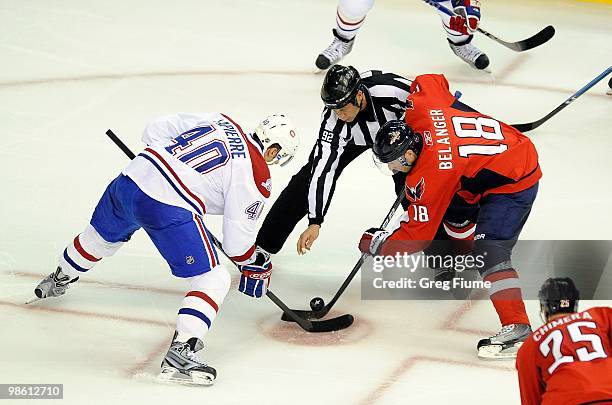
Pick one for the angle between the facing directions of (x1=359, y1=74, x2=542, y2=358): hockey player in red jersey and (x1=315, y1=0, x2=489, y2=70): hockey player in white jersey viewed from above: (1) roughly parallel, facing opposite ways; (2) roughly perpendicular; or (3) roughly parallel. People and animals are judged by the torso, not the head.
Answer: roughly perpendicular

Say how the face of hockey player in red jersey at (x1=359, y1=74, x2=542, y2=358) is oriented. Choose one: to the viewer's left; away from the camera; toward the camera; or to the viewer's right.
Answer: to the viewer's left

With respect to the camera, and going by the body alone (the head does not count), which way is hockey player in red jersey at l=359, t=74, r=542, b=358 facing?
to the viewer's left

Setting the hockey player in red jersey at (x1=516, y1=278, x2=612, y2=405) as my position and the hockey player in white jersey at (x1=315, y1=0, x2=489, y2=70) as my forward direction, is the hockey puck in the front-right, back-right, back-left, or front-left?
front-left

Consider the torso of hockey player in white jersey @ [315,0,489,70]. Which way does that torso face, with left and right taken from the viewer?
facing the viewer

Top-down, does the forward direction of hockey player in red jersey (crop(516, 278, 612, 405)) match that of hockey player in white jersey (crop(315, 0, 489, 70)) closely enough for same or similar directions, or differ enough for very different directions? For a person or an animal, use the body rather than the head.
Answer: very different directions

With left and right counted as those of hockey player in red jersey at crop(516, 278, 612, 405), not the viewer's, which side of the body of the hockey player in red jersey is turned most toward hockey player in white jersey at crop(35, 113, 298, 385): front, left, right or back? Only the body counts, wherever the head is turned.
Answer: left

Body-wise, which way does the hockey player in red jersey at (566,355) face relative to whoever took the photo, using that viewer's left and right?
facing away from the viewer
